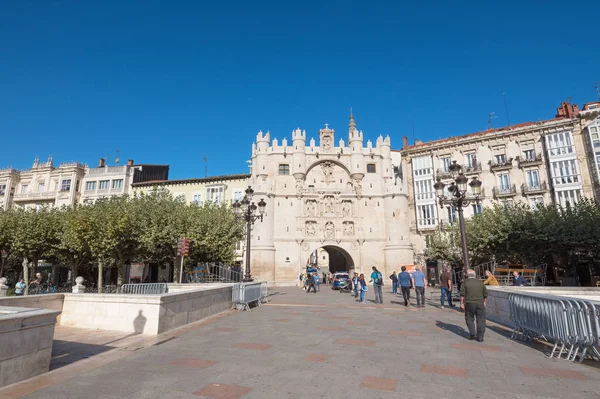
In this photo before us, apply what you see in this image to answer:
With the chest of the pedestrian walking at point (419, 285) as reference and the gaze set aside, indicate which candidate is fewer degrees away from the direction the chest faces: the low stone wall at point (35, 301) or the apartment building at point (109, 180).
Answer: the apartment building

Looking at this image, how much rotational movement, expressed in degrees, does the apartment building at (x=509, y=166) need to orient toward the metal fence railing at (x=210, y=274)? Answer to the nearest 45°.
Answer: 0° — it already faces it

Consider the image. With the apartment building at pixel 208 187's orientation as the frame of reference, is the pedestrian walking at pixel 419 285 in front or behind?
in front

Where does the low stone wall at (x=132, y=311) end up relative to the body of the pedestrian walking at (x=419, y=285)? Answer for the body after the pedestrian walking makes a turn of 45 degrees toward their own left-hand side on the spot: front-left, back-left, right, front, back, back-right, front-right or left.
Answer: left

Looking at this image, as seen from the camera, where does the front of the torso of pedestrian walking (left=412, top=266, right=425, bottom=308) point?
away from the camera

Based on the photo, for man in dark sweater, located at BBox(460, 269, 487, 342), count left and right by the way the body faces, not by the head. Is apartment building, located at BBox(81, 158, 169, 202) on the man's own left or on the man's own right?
on the man's own left
